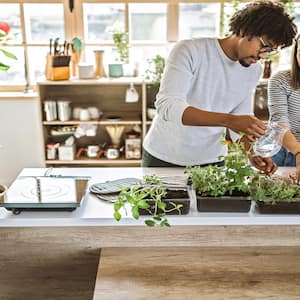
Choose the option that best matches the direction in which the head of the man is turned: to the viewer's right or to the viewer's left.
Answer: to the viewer's right

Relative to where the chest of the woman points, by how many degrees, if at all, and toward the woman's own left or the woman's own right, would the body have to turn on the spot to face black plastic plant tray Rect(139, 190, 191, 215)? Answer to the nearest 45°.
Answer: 0° — they already face it

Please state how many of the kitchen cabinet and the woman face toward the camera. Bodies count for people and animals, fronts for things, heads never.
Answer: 2

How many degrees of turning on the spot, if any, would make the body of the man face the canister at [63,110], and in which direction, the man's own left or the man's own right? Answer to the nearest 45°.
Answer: approximately 180°

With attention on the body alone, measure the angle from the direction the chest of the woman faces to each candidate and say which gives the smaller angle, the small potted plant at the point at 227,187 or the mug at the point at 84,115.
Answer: the small potted plant

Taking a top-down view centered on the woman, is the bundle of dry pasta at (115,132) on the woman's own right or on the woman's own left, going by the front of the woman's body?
on the woman's own right

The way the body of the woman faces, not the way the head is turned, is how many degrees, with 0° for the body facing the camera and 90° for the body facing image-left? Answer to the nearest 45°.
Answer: approximately 0°

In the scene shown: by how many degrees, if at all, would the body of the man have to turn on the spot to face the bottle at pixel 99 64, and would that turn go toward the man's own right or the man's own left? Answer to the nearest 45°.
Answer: approximately 180°
